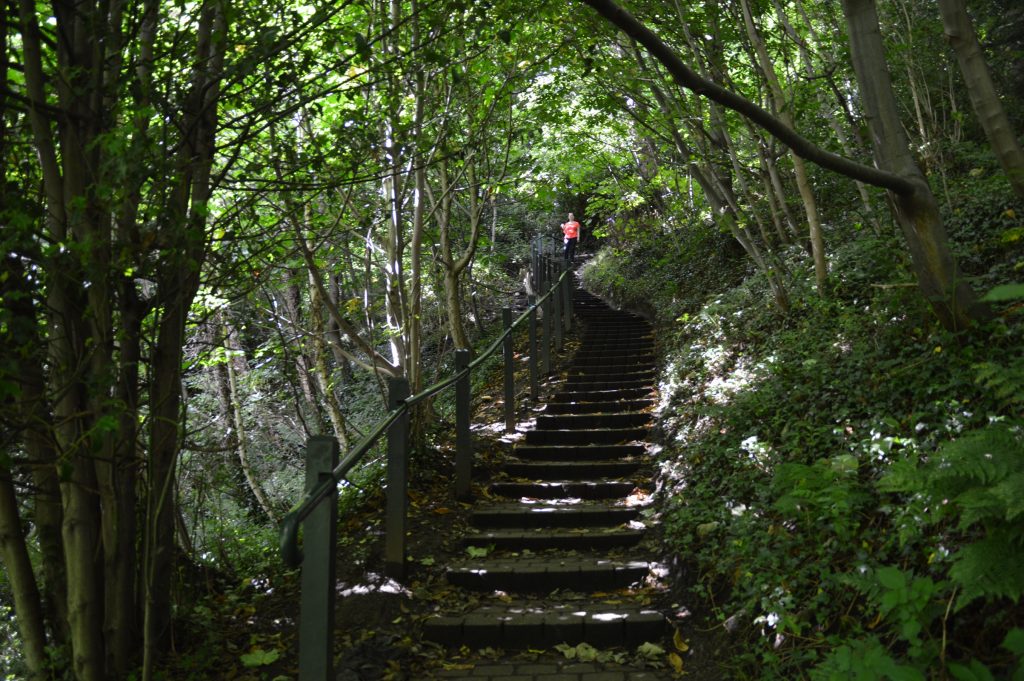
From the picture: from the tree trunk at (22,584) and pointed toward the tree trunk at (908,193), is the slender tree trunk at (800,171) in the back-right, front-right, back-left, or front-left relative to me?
front-left

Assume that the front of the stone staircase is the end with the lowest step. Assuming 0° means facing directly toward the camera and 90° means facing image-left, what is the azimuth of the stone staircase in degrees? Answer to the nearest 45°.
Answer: approximately 0°

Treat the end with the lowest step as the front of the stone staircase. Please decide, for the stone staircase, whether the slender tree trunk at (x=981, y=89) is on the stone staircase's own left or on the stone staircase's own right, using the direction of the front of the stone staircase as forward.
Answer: on the stone staircase's own left

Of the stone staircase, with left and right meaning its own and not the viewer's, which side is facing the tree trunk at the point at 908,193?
left

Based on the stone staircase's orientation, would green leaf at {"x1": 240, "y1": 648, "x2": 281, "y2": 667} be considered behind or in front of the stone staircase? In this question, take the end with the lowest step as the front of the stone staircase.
in front

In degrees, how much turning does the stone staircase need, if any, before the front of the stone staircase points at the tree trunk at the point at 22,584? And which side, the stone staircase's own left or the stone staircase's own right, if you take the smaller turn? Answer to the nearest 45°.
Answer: approximately 45° to the stone staircase's own right

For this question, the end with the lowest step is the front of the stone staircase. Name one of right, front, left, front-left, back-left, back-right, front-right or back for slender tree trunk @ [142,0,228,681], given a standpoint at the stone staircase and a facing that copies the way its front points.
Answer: front-right

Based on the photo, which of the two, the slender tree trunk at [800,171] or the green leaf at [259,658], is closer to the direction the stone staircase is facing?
the green leaf

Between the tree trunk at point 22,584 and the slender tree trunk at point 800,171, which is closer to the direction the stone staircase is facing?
the tree trunk
